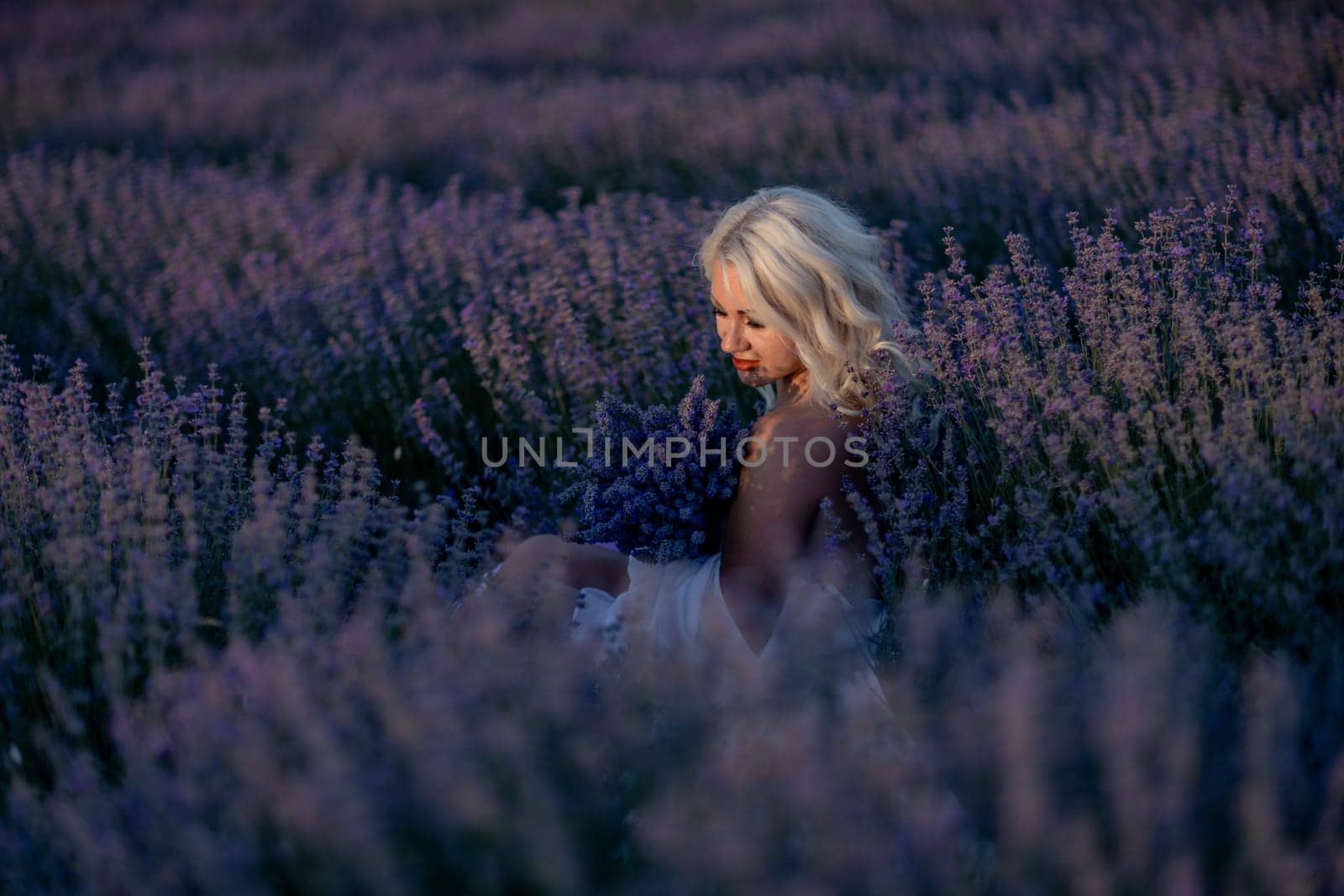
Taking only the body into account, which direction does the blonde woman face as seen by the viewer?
to the viewer's left
